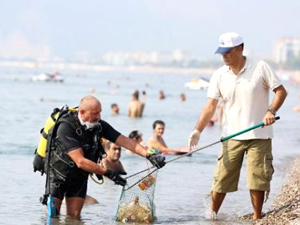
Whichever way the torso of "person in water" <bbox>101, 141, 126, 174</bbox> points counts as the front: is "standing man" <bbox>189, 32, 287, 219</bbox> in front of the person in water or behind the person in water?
in front

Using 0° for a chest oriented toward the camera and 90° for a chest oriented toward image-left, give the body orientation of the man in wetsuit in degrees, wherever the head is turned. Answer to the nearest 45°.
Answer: approximately 315°

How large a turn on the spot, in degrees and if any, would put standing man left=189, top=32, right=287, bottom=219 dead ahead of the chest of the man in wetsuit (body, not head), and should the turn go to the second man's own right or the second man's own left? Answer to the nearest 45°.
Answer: approximately 45° to the second man's own left
